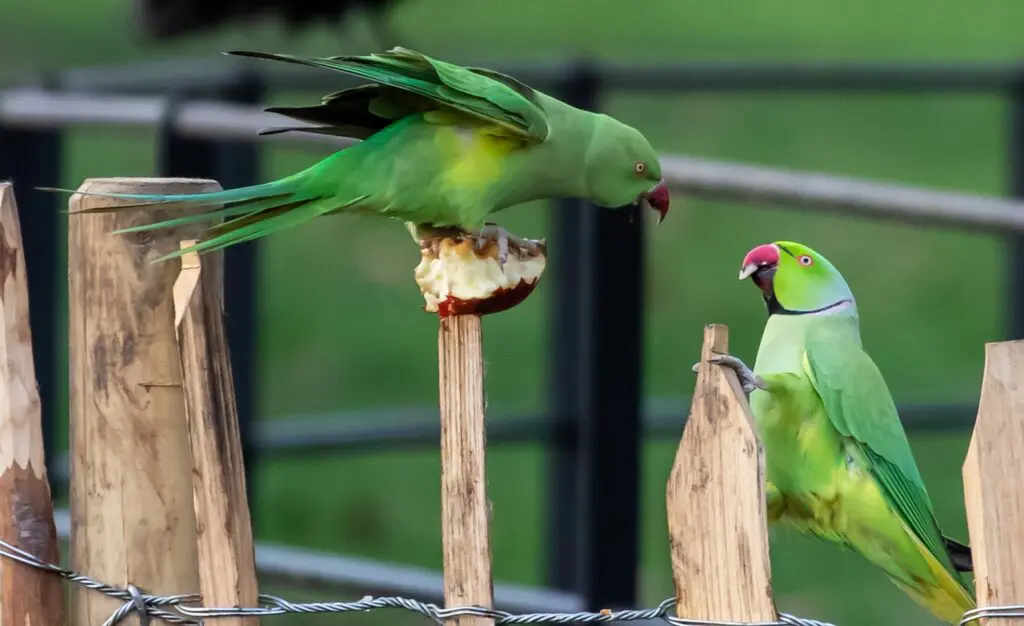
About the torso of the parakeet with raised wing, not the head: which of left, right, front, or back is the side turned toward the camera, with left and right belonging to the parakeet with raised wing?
right

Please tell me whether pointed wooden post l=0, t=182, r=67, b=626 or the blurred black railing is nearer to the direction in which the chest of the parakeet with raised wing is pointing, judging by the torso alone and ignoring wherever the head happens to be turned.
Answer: the blurred black railing

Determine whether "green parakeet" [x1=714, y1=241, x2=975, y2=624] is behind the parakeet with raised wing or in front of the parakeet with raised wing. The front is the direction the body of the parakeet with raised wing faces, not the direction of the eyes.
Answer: in front

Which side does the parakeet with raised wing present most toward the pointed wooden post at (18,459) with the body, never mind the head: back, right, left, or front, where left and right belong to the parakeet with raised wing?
back

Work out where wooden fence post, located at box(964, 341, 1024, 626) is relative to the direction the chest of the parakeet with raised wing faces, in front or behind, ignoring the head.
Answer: in front
